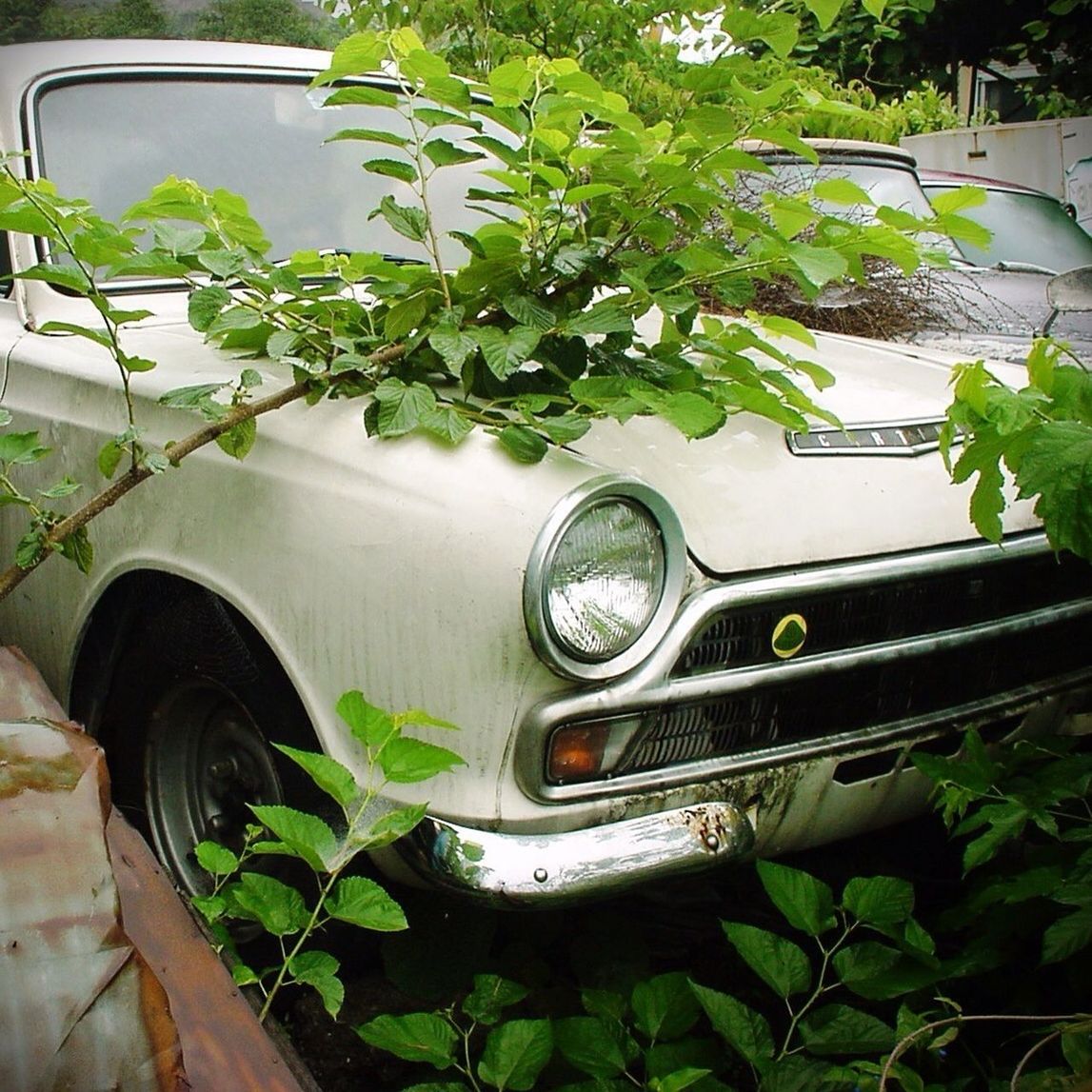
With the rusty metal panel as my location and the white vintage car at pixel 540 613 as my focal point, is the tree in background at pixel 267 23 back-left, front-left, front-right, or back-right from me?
front-left

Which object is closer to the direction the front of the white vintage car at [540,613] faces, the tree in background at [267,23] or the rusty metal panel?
the rusty metal panel

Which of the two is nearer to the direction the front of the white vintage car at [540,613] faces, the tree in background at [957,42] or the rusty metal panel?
the rusty metal panel

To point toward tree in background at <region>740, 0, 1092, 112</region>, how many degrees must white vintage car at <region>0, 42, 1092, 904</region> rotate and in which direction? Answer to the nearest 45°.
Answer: approximately 135° to its left

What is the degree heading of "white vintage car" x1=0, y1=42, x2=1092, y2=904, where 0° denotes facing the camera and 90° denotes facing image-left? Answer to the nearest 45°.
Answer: approximately 315°

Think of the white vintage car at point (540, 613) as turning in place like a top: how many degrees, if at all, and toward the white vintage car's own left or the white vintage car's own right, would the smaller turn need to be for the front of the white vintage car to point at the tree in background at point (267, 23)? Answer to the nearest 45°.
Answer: approximately 135° to the white vintage car's own left

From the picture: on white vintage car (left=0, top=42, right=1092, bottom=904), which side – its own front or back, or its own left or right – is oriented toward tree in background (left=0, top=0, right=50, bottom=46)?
back
